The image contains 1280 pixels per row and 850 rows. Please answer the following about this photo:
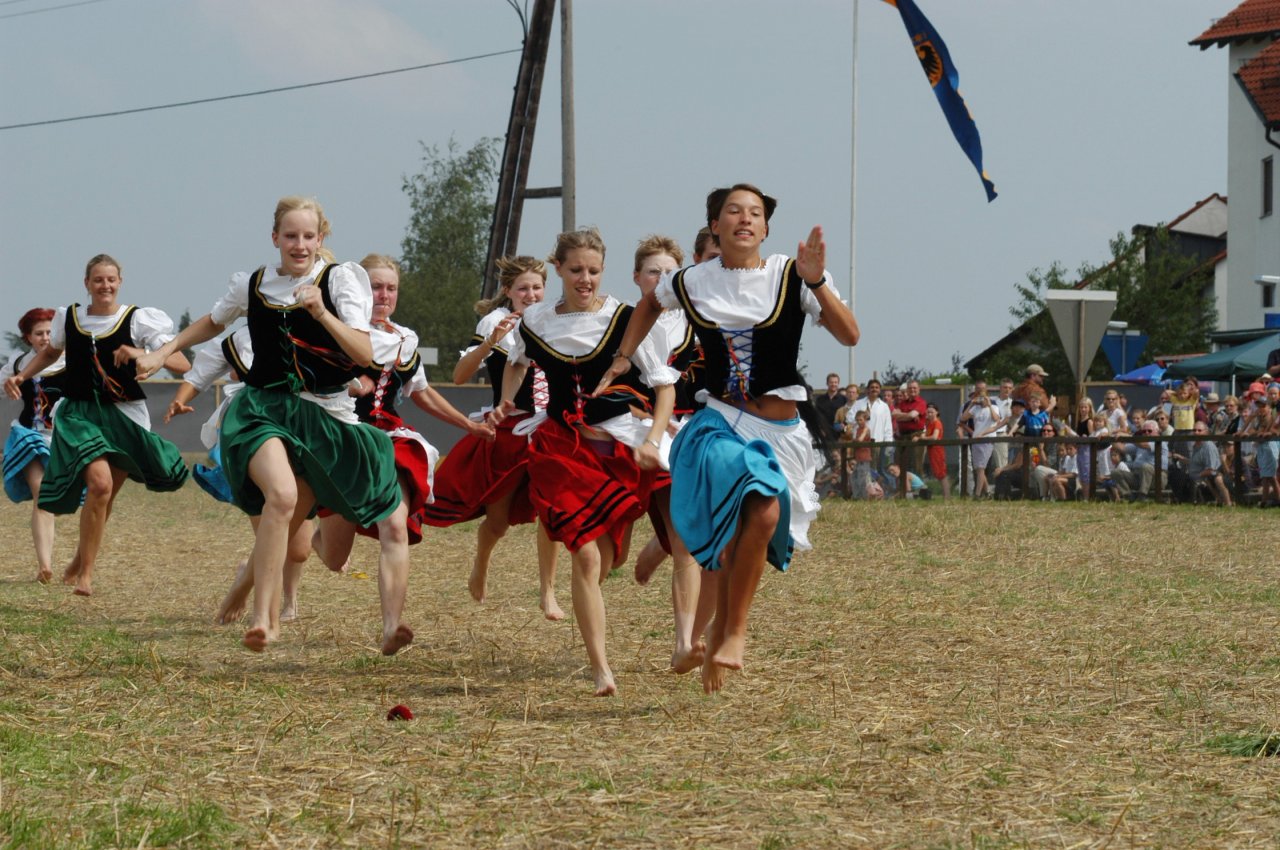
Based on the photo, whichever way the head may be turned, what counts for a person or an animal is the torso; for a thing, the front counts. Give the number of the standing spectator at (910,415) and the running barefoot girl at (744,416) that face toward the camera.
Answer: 2

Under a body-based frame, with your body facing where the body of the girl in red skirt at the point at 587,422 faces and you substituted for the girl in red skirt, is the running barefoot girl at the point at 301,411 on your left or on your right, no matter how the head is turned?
on your right

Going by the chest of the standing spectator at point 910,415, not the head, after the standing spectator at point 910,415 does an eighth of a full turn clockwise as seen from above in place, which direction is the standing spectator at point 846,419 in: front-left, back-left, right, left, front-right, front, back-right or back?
front

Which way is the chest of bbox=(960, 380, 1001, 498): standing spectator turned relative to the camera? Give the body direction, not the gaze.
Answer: toward the camera

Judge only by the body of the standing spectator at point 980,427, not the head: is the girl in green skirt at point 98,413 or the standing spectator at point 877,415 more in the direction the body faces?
the girl in green skirt

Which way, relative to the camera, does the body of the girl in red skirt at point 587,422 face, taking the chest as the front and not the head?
toward the camera

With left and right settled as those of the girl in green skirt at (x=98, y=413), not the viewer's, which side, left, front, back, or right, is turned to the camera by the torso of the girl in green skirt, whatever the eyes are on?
front

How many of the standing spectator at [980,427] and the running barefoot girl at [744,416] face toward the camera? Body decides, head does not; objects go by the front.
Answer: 2

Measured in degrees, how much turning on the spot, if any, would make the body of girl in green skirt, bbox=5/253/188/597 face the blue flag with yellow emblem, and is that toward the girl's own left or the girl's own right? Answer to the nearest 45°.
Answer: approximately 135° to the girl's own left

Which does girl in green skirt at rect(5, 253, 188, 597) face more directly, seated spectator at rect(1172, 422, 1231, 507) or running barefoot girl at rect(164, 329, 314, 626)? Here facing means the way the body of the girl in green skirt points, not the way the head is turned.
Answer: the running barefoot girl

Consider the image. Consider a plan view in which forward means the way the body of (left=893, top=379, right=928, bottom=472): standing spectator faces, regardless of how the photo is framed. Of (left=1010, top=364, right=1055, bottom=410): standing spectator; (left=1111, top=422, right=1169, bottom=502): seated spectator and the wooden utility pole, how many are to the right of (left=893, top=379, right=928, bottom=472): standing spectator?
1

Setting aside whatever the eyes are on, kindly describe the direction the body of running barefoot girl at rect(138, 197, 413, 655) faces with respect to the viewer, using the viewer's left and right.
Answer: facing the viewer

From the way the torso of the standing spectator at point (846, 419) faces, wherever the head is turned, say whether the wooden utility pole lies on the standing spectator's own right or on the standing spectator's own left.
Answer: on the standing spectator's own right

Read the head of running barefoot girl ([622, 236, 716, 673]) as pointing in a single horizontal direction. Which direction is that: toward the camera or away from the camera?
toward the camera

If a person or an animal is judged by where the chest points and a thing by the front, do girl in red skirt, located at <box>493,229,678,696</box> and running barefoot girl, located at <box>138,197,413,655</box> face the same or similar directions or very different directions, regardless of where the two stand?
same or similar directions
